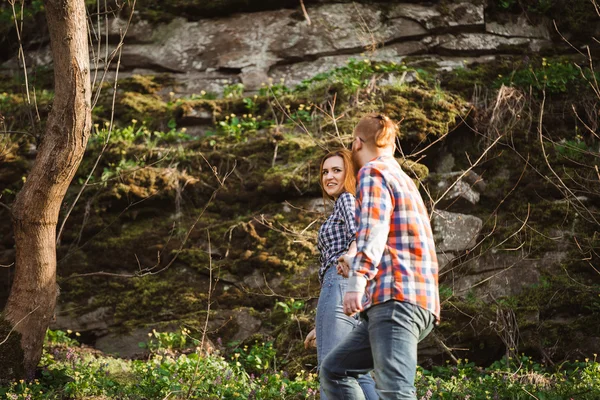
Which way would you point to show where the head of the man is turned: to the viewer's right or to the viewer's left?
to the viewer's left

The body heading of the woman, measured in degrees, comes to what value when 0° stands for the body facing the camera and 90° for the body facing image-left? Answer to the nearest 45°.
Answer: approximately 90°

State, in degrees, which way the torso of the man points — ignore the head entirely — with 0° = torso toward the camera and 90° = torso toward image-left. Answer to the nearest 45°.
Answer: approximately 135°

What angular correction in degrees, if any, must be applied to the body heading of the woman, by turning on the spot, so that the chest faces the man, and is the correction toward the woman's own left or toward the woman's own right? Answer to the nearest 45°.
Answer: approximately 90° to the woman's own left
